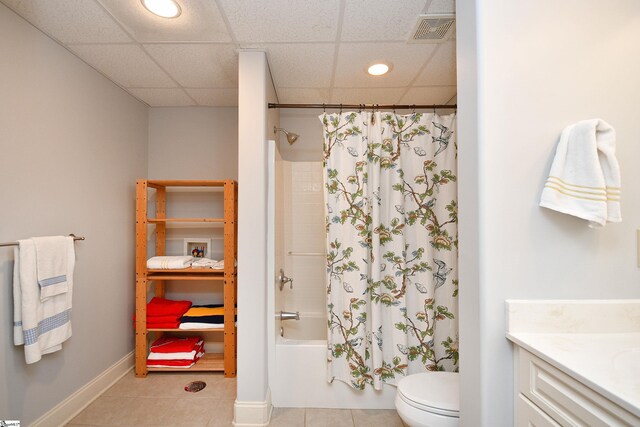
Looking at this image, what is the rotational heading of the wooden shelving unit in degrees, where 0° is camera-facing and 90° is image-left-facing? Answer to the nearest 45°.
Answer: approximately 0°

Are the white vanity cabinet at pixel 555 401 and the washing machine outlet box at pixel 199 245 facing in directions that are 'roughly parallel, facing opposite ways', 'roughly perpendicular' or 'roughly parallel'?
roughly perpendicular

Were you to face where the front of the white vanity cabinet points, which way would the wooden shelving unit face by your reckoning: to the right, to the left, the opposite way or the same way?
to the left

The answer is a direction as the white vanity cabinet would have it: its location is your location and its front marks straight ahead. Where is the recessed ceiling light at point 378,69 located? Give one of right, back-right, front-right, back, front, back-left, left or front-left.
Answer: right
